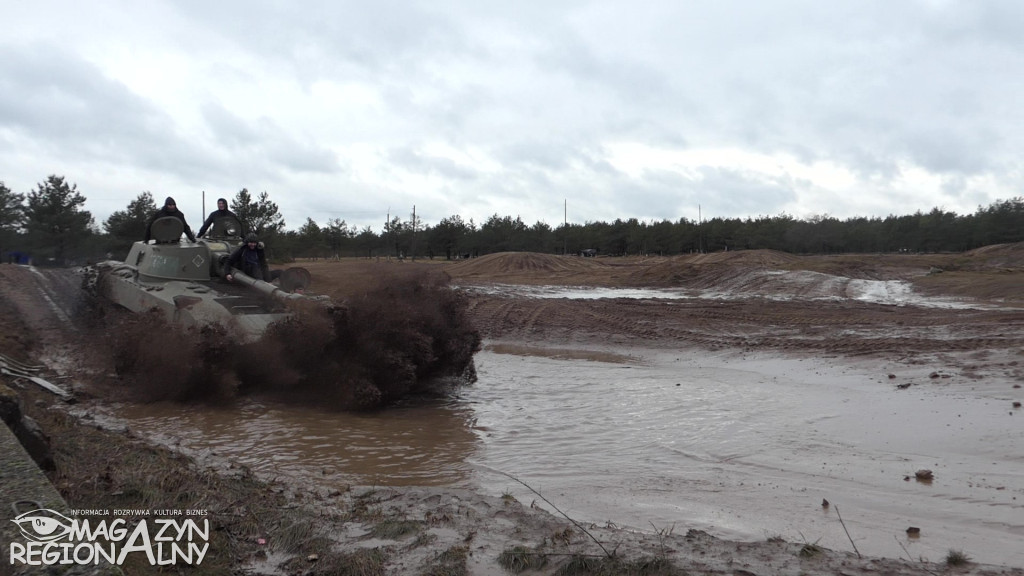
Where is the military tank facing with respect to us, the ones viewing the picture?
facing the viewer and to the right of the viewer

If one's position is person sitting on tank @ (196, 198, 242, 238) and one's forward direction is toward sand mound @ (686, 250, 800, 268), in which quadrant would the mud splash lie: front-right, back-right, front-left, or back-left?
back-right

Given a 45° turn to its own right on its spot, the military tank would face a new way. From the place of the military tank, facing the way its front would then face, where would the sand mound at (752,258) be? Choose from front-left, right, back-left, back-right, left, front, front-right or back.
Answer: back-left

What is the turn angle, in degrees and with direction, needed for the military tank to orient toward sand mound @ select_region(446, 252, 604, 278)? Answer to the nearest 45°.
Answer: approximately 90° to its left

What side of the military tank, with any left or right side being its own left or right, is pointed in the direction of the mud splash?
front

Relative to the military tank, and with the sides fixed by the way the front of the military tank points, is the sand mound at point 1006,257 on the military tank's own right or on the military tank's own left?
on the military tank's own left
